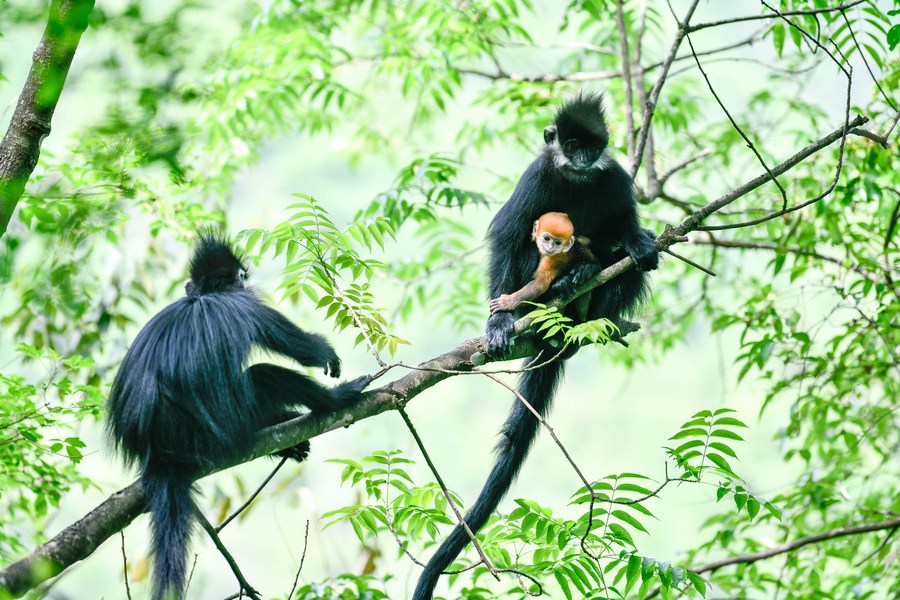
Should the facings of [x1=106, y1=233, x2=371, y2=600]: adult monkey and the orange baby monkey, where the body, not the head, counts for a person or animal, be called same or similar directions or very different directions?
very different directions

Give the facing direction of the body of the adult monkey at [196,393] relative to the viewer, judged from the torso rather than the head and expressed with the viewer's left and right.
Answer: facing away from the viewer and to the right of the viewer

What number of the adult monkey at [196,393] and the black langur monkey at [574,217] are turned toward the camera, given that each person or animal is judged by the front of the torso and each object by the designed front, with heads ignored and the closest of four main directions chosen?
1

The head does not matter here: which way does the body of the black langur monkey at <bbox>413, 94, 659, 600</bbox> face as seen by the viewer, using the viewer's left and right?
facing the viewer

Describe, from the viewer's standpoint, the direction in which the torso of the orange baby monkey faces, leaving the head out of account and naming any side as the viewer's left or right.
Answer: facing the viewer and to the left of the viewer
